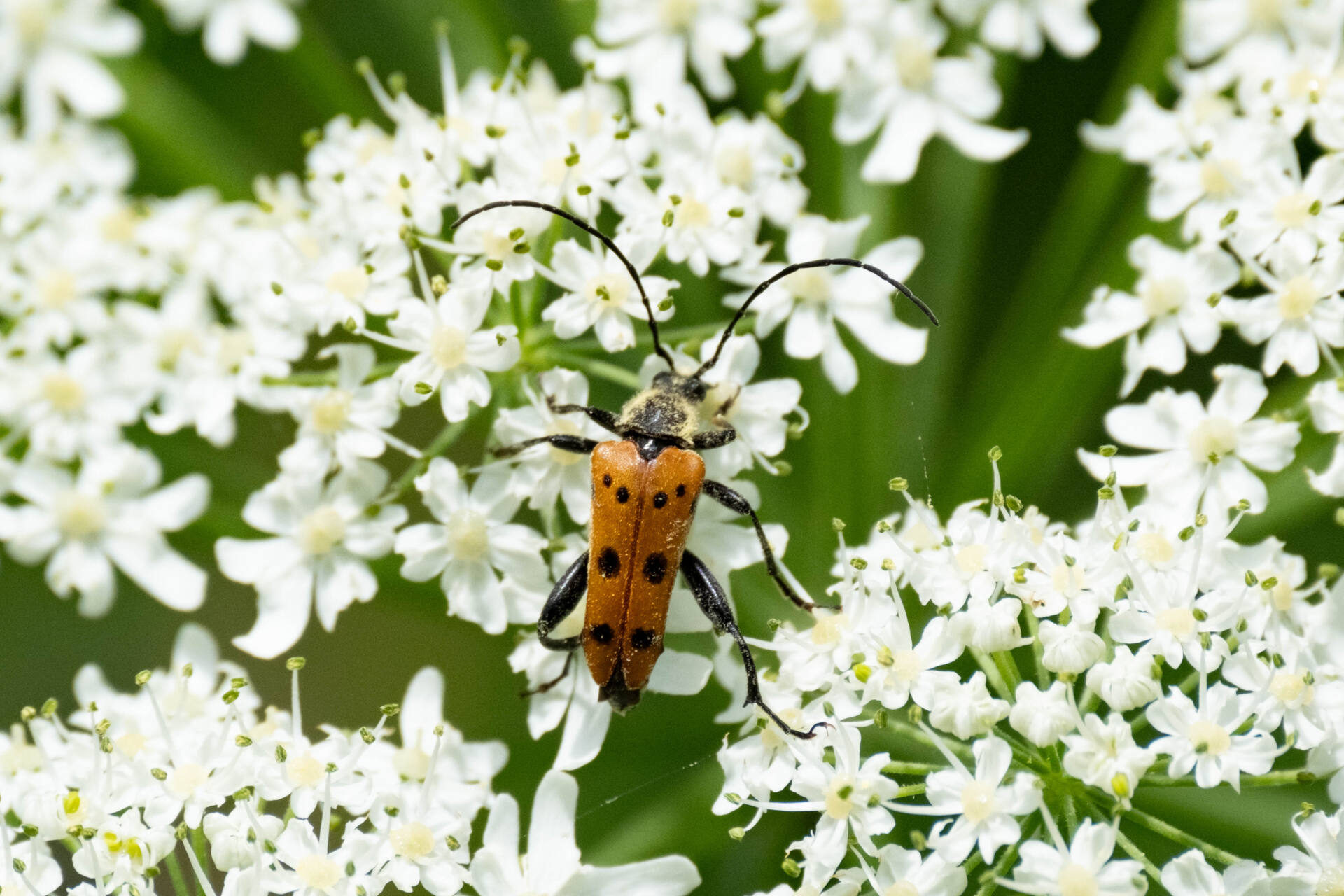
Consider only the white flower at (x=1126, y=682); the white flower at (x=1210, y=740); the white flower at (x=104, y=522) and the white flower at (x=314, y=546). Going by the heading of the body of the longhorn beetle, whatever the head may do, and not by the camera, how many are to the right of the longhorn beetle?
2

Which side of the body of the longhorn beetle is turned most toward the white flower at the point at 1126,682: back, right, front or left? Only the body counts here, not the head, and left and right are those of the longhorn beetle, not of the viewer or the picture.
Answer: right

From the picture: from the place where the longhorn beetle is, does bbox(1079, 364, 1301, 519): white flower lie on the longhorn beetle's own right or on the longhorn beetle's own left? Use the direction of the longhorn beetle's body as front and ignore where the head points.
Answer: on the longhorn beetle's own right

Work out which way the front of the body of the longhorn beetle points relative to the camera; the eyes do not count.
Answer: away from the camera

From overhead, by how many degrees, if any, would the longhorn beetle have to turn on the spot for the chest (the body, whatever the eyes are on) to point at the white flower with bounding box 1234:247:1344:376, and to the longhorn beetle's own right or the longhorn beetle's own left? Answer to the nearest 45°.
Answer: approximately 90° to the longhorn beetle's own right

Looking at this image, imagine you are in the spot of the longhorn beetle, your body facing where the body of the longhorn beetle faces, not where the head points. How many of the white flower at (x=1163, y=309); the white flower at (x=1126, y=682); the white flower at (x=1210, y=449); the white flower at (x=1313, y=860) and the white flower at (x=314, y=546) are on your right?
4

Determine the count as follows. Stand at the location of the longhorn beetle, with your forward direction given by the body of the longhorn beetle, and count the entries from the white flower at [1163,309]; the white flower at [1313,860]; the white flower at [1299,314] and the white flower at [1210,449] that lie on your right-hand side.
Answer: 4
